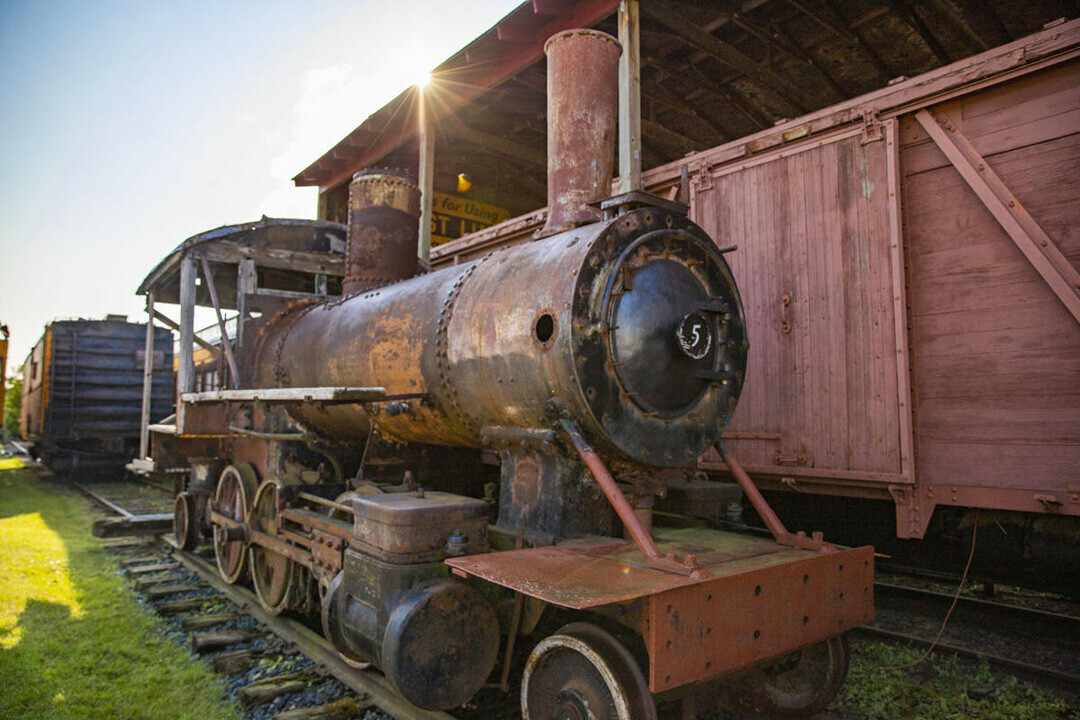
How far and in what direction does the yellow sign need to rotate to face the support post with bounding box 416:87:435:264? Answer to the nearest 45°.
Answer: approximately 45° to its right

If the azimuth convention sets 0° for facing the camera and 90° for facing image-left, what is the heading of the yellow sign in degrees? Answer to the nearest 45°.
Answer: approximately 315°

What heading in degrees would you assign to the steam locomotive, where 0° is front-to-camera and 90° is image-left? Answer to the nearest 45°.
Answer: approximately 315°

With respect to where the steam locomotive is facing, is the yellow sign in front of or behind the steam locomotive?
behind
